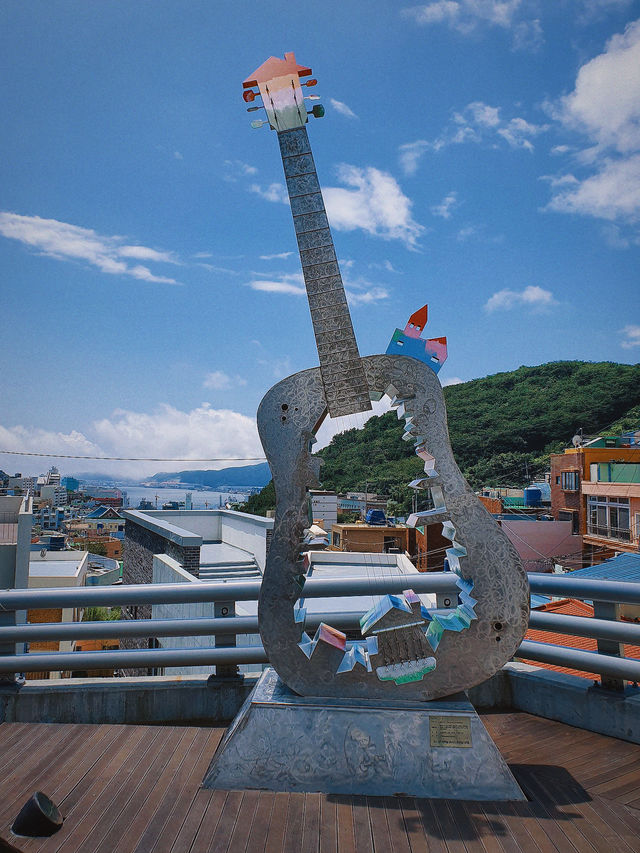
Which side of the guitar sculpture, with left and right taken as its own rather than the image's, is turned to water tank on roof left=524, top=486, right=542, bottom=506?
back

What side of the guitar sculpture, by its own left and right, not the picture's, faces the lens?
front
